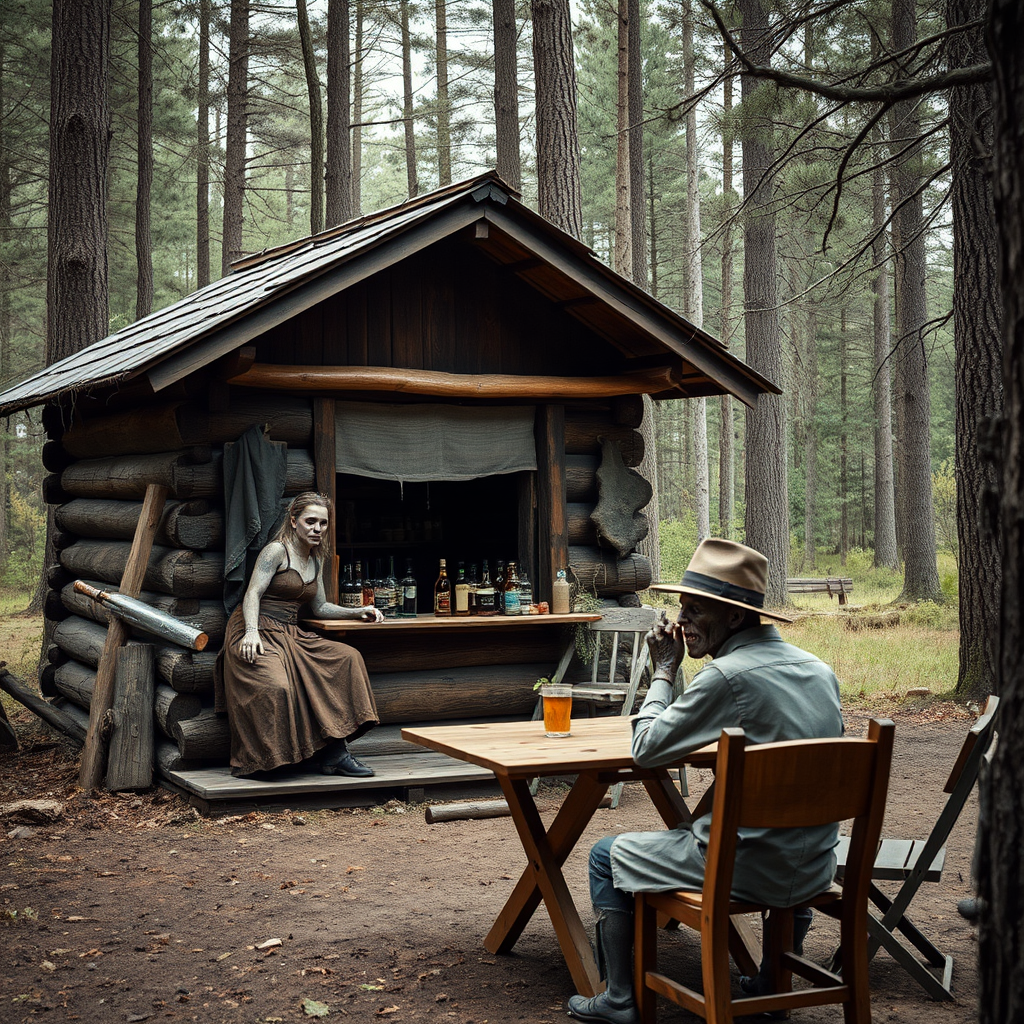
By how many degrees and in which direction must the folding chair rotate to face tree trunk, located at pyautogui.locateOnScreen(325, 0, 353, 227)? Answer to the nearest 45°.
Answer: approximately 45° to its right

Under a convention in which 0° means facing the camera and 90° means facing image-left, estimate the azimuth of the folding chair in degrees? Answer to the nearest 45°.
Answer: approximately 90°

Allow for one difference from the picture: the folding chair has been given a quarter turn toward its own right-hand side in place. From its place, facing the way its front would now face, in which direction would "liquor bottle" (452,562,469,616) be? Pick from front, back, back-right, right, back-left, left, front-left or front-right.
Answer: front-left

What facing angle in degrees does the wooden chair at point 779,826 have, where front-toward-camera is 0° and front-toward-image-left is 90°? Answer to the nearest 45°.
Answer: approximately 135°

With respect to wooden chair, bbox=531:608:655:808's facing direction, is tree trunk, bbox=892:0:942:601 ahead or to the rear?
to the rear

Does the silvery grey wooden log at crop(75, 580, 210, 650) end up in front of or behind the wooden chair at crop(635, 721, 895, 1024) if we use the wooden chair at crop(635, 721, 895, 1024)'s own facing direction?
in front

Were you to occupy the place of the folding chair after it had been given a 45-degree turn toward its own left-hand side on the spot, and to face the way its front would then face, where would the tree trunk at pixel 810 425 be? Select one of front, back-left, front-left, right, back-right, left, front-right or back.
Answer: back-right

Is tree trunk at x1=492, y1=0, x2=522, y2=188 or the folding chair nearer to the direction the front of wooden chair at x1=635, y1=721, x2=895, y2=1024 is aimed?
the tree trunk

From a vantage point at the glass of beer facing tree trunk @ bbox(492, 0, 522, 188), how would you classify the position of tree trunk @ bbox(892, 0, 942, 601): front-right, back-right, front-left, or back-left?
front-right

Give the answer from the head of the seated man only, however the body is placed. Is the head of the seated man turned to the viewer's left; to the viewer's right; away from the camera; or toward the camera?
to the viewer's left

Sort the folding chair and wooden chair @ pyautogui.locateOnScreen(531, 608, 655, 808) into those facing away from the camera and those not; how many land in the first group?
0
